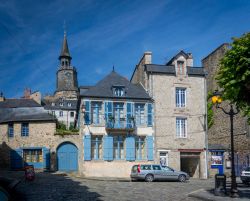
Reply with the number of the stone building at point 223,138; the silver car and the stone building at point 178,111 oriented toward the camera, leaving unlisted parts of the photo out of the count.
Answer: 2

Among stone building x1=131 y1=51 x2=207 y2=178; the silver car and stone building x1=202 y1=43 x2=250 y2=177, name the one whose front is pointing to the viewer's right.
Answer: the silver car

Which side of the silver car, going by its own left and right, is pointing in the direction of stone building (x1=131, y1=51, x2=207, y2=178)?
left

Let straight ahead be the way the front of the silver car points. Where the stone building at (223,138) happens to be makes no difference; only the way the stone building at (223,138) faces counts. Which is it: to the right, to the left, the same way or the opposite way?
to the right

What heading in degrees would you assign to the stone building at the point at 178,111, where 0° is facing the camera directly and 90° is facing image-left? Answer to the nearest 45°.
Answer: approximately 0°

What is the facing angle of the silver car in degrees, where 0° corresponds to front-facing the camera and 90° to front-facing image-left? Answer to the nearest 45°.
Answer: approximately 270°

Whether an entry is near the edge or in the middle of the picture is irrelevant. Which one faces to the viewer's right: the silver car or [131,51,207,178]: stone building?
the silver car

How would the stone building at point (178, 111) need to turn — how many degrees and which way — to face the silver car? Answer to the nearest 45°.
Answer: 0° — it already faces it

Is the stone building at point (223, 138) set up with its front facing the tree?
yes

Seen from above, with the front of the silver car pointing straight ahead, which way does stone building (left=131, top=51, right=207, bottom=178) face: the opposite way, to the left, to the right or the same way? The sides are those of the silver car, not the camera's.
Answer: to the right

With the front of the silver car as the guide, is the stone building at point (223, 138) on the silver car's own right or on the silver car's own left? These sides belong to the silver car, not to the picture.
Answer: on the silver car's own left
